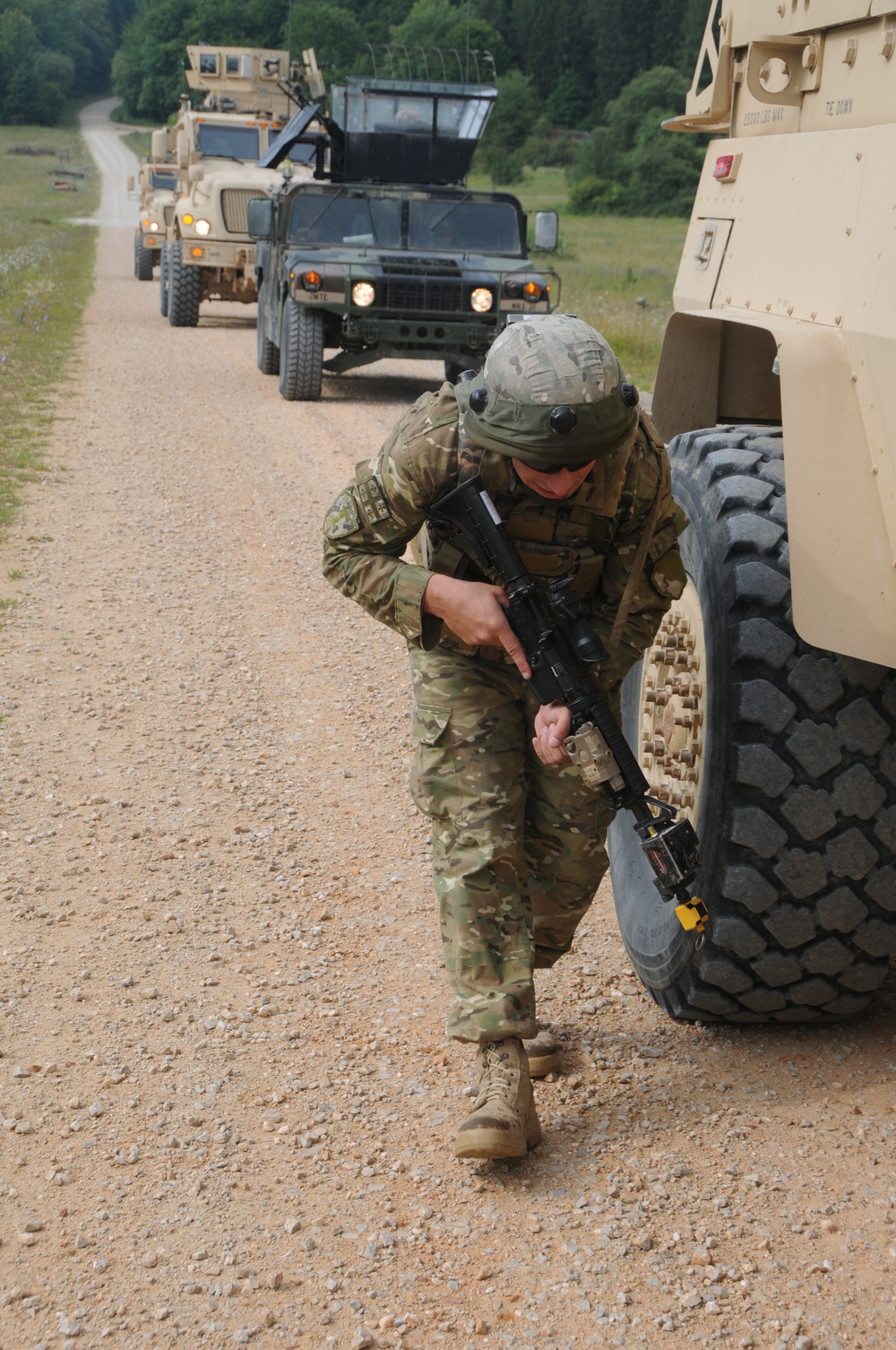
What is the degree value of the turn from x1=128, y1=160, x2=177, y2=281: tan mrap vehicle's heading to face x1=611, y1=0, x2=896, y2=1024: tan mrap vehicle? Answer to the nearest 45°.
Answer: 0° — it already faces it

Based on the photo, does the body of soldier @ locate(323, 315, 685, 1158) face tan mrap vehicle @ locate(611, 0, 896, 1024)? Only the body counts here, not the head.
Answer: no

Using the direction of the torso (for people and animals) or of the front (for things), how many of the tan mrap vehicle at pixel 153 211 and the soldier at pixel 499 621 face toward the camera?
2

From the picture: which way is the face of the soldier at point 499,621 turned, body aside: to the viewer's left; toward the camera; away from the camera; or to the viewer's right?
toward the camera

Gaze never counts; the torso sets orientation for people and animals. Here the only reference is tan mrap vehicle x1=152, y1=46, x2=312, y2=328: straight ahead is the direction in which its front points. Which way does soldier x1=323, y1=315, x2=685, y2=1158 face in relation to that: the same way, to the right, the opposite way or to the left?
the same way

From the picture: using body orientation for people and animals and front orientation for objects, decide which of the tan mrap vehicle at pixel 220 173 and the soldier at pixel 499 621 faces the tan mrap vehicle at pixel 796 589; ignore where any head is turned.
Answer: the tan mrap vehicle at pixel 220 173

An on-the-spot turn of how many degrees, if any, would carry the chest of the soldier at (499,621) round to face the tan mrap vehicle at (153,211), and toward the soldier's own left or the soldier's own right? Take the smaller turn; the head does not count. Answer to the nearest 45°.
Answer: approximately 180°

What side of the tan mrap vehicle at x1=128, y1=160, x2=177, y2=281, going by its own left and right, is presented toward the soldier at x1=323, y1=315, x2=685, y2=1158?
front

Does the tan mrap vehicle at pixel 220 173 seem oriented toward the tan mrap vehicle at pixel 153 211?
no

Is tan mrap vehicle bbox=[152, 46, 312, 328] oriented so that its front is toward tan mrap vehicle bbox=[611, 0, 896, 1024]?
yes

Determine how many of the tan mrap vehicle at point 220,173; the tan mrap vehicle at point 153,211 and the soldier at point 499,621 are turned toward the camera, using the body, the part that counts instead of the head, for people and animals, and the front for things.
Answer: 3

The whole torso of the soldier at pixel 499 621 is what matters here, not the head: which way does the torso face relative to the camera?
toward the camera

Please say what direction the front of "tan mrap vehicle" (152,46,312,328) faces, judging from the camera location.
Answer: facing the viewer

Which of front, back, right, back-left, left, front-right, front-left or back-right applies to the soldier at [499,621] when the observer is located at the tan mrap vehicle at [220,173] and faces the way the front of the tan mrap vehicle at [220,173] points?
front

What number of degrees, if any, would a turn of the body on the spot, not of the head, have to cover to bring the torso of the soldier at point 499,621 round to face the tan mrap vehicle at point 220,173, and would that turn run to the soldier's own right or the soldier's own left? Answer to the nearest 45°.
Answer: approximately 180°

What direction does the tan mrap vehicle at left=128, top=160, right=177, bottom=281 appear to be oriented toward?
toward the camera
